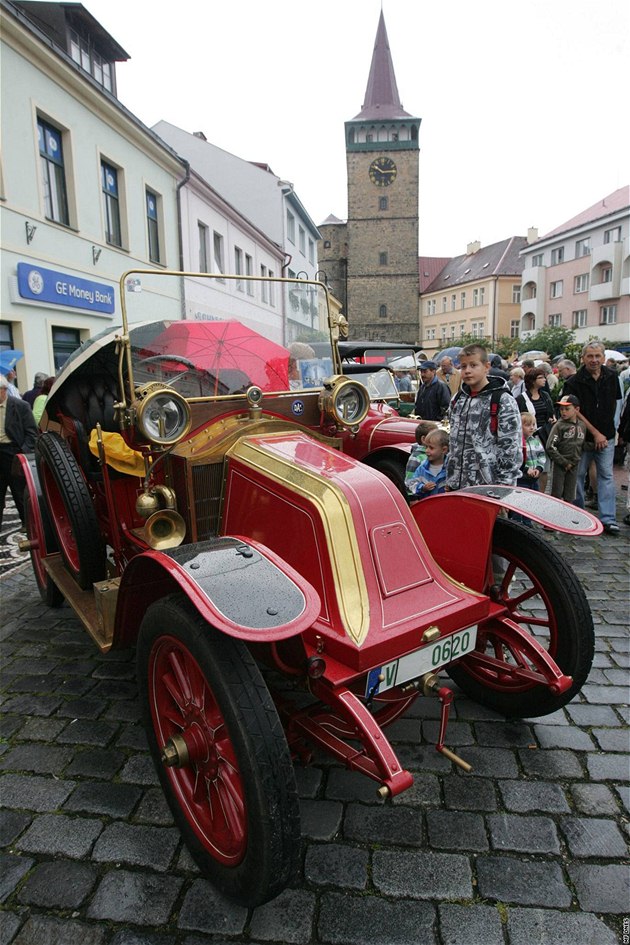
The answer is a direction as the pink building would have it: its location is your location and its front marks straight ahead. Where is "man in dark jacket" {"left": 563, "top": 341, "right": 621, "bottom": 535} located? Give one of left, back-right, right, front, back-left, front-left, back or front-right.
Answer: front-left

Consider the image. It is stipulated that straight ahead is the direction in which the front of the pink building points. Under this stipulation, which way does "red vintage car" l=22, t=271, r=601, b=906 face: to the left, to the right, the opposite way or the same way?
to the left

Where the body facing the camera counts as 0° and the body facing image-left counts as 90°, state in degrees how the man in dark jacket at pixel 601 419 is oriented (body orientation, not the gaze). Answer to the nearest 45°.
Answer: approximately 0°

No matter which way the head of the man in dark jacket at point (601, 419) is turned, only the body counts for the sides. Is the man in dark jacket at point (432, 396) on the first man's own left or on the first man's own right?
on the first man's own right

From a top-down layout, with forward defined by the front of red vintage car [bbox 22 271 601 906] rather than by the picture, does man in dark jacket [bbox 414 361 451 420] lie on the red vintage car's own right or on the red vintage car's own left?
on the red vintage car's own left

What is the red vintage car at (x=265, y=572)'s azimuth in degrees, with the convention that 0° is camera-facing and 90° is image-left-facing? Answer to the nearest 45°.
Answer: approximately 315°

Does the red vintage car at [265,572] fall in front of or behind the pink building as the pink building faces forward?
in front

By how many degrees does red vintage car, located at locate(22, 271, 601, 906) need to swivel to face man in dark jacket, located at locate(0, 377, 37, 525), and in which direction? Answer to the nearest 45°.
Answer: approximately 180°

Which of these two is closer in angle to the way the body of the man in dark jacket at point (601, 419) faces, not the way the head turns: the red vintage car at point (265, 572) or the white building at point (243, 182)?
the red vintage car

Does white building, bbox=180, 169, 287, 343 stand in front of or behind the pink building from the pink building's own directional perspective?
in front

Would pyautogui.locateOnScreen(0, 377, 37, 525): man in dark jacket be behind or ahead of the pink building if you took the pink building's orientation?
ahead

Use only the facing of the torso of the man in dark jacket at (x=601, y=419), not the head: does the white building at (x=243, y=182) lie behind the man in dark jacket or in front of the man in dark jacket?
behind

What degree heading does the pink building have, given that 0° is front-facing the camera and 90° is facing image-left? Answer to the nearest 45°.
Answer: approximately 45°
